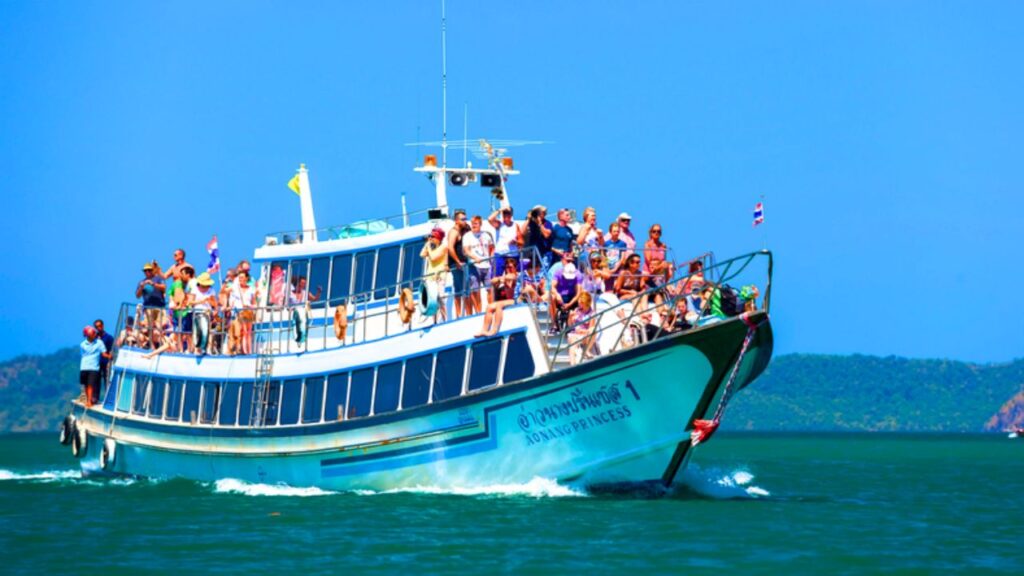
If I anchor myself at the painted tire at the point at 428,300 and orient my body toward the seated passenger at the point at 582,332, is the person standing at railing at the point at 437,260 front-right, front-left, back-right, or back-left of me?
back-left

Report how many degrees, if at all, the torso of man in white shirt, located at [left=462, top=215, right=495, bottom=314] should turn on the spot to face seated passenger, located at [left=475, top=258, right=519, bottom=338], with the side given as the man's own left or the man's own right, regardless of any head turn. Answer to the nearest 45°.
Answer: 0° — they already face them

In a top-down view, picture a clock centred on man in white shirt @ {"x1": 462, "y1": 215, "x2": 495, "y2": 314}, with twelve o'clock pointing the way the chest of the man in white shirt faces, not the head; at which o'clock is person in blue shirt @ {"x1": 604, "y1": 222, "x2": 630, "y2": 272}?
The person in blue shirt is roughly at 9 o'clock from the man in white shirt.

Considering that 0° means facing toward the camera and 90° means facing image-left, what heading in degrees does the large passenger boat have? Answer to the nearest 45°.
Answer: approximately 315°

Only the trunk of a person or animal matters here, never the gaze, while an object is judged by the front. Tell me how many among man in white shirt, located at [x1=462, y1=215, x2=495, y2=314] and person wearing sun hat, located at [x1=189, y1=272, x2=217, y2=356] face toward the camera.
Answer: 2

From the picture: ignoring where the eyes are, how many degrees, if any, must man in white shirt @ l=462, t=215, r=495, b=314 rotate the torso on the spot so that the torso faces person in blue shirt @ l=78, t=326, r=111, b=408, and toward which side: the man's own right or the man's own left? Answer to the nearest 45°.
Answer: approximately 135° to the man's own right

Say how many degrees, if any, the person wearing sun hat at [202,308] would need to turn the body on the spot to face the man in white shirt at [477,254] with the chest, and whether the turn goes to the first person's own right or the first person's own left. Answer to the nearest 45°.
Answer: approximately 45° to the first person's own left
